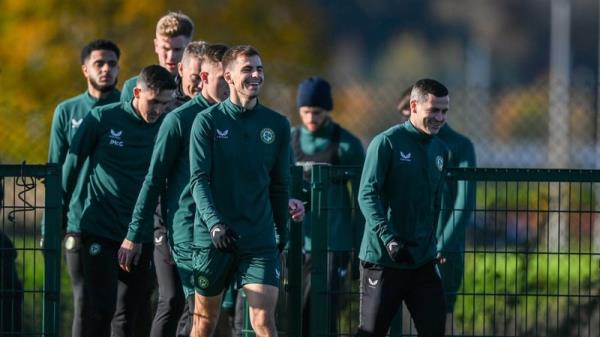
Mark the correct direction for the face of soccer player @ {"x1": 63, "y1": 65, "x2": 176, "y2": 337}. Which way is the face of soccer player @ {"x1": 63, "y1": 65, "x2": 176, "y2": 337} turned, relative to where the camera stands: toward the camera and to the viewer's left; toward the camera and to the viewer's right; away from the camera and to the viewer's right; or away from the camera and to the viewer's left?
toward the camera and to the viewer's right

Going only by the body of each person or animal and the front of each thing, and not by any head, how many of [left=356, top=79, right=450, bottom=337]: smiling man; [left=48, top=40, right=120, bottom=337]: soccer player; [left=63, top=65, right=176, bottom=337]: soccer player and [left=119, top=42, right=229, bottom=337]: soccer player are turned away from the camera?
0

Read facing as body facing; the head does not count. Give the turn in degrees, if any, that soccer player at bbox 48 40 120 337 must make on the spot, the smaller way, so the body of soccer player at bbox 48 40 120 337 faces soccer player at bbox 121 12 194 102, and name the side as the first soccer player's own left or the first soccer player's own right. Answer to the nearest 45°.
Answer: approximately 45° to the first soccer player's own left

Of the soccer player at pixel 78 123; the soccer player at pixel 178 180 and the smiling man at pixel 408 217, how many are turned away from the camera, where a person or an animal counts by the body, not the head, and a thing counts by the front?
0

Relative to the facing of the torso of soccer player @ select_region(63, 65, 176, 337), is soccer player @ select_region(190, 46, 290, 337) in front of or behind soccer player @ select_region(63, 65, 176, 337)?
in front

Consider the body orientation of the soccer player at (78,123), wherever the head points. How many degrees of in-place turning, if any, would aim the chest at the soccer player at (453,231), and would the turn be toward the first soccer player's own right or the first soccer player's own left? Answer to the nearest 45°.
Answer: approximately 45° to the first soccer player's own left
